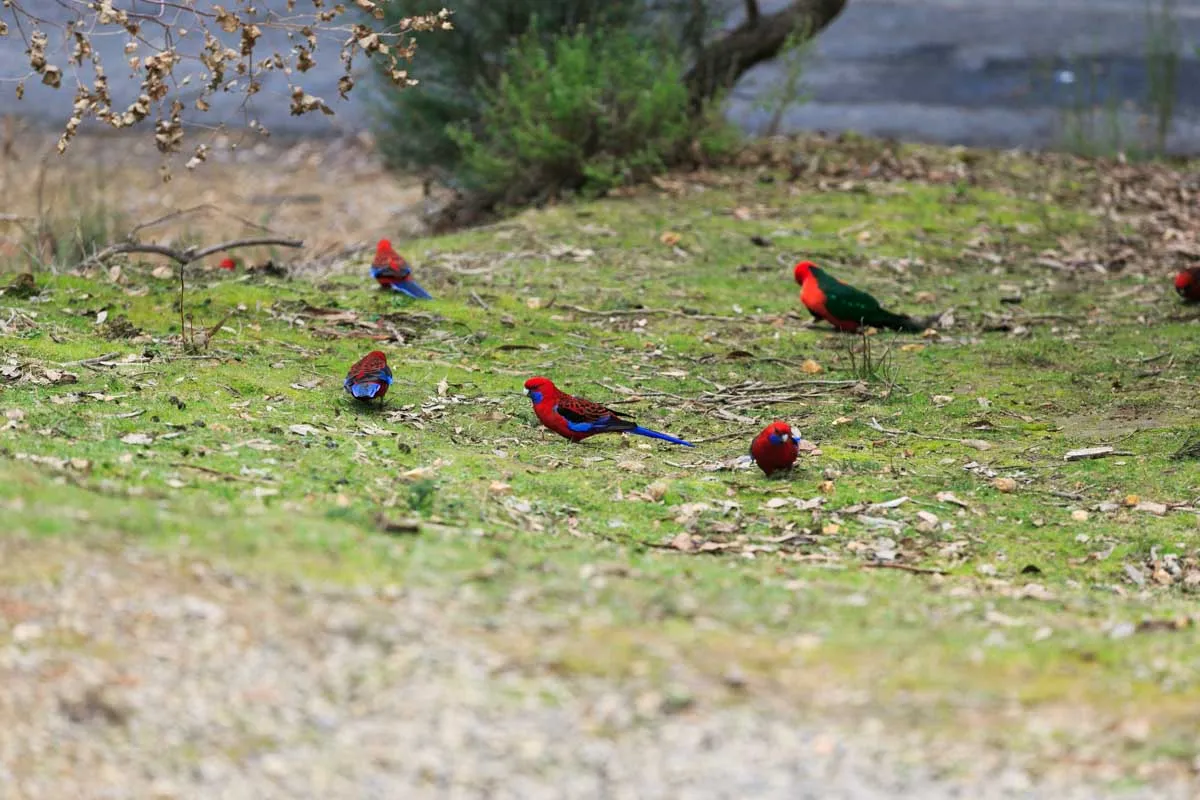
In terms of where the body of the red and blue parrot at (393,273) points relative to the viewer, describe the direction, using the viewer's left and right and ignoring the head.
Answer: facing away from the viewer and to the left of the viewer

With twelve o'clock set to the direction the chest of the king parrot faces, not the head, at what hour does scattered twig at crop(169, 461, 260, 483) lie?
The scattered twig is roughly at 10 o'clock from the king parrot.

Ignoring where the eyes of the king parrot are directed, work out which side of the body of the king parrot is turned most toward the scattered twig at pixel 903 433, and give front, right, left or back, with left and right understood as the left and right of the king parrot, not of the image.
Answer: left

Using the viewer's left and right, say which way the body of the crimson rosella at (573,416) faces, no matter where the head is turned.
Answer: facing to the left of the viewer

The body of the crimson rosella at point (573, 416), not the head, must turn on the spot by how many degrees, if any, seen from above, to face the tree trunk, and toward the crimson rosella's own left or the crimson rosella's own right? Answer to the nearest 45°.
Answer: approximately 90° to the crimson rosella's own right

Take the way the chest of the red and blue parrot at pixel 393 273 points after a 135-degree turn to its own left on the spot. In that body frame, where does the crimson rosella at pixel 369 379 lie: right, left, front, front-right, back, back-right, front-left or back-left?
front

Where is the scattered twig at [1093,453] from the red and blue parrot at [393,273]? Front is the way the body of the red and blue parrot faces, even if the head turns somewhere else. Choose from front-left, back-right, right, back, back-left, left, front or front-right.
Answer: back

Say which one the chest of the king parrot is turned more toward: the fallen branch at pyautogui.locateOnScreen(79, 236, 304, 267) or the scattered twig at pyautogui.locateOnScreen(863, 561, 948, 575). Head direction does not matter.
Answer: the fallen branch

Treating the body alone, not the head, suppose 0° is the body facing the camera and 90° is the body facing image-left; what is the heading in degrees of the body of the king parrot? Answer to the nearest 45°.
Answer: approximately 90°

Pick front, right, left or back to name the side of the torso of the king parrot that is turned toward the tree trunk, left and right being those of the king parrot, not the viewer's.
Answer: right

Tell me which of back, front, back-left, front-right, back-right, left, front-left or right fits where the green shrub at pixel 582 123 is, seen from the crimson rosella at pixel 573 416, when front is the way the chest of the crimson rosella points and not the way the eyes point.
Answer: right

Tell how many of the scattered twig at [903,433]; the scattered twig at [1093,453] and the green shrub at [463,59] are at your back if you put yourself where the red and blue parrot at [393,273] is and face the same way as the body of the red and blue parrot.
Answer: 2

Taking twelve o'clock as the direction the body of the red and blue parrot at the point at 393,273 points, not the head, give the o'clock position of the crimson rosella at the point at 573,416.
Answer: The crimson rosella is roughly at 7 o'clock from the red and blue parrot.

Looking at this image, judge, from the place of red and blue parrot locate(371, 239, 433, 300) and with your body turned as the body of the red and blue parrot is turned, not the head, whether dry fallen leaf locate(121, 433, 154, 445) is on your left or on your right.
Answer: on your left

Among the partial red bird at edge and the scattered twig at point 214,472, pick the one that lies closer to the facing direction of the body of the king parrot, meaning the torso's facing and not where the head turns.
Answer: the scattered twig
